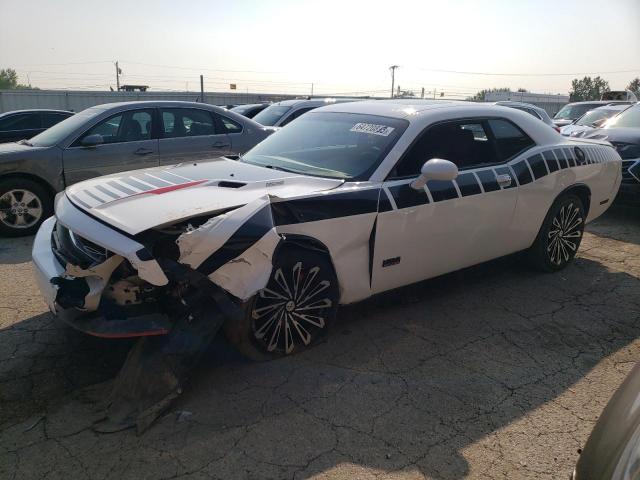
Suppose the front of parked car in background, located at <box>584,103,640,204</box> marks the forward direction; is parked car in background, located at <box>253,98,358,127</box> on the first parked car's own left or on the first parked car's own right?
on the first parked car's own right

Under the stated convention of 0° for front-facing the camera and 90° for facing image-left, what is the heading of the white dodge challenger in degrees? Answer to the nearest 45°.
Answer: approximately 45°

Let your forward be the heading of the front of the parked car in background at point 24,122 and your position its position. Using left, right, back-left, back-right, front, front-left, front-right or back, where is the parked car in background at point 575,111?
back

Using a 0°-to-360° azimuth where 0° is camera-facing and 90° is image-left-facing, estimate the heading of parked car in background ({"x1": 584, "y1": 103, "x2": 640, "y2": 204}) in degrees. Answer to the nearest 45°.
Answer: approximately 45°

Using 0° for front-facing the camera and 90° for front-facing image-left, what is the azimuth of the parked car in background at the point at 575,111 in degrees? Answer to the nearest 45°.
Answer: approximately 45°

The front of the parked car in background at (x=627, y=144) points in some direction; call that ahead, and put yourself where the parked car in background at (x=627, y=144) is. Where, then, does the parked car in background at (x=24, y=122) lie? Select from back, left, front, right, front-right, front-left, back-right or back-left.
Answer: front-right

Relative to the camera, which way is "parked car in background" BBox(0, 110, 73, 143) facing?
to the viewer's left

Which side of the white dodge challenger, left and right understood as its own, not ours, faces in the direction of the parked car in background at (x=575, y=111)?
back

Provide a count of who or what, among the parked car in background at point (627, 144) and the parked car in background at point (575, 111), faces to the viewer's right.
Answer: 0

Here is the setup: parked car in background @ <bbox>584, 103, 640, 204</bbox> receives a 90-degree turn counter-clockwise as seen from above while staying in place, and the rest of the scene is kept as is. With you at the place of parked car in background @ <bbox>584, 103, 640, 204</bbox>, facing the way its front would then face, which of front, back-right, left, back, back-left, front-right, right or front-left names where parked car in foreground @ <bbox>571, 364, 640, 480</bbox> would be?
front-right

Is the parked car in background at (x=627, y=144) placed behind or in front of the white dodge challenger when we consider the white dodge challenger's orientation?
behind
